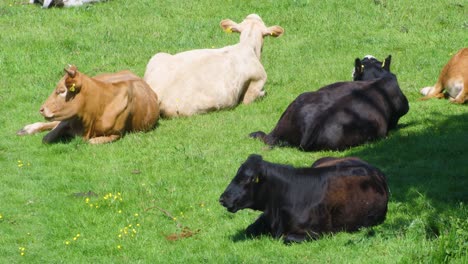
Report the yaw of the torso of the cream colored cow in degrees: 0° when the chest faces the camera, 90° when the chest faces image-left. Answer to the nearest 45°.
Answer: approximately 225°

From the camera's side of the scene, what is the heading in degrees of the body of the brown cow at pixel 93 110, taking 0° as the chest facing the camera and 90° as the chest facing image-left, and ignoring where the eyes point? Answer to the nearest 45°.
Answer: approximately 45°

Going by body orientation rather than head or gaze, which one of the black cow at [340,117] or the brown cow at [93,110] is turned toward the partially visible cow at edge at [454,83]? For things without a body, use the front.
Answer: the black cow

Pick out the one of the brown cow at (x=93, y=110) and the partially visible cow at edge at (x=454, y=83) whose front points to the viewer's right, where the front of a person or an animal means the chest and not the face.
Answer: the partially visible cow at edge

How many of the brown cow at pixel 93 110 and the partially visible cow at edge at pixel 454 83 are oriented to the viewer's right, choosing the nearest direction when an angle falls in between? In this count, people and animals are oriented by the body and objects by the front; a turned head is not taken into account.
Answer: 1

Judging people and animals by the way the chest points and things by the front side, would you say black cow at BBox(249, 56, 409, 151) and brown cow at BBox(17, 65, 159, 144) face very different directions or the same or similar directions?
very different directions

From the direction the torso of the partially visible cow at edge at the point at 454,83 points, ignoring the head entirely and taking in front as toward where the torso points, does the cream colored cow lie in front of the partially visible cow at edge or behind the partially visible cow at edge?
behind

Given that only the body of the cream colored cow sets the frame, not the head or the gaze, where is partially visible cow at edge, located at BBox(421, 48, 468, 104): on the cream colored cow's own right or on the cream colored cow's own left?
on the cream colored cow's own right

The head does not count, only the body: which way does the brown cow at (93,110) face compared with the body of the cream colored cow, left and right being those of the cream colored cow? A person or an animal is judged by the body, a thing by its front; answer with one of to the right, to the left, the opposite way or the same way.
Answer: the opposite way

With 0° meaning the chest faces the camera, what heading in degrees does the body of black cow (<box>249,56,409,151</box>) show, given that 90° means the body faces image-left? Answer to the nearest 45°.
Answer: approximately 225°

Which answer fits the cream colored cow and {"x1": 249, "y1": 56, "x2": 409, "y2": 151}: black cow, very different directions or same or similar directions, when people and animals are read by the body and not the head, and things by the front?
same or similar directions

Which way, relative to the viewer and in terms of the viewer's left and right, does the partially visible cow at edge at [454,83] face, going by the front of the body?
facing to the right of the viewer

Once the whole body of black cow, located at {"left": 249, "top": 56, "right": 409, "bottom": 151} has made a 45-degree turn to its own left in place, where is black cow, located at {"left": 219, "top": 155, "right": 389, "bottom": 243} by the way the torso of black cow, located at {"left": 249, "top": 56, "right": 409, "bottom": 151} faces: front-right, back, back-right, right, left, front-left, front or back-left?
back
